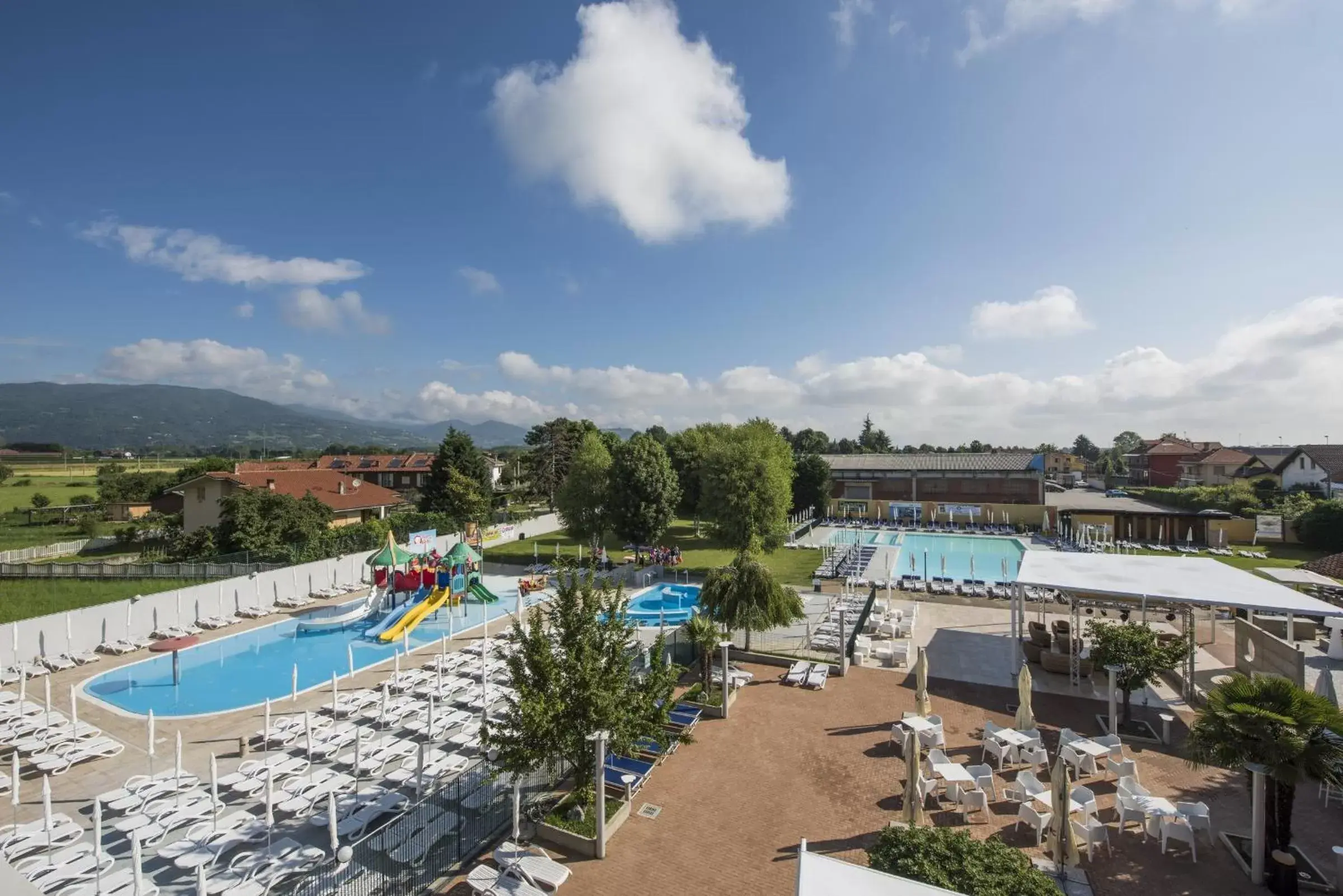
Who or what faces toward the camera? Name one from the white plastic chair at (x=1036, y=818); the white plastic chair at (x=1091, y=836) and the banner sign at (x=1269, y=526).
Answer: the banner sign

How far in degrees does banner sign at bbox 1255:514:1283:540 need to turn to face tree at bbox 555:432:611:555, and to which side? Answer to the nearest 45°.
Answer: approximately 45° to its right

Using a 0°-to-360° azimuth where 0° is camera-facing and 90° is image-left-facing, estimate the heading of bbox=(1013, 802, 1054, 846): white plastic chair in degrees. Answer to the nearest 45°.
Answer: approximately 225°

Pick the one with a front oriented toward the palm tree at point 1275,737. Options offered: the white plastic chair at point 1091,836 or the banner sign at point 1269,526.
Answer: the banner sign

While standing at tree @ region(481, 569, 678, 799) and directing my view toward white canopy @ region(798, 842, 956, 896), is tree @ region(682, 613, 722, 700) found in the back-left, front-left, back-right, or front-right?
back-left

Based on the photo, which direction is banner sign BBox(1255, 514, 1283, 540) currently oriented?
toward the camera

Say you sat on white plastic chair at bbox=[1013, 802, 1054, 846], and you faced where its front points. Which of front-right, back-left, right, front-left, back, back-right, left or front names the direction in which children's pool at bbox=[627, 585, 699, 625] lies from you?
left

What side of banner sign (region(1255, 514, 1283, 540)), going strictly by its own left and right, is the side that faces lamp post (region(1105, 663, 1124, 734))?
front

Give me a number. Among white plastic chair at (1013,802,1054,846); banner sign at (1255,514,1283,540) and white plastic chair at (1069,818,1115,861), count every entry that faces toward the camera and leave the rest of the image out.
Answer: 1

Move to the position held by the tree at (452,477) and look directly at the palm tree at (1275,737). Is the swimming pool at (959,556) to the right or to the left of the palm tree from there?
left

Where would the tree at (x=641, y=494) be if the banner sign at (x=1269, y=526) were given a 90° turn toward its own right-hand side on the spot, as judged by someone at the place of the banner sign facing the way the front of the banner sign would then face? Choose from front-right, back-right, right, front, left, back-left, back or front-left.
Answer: front-left

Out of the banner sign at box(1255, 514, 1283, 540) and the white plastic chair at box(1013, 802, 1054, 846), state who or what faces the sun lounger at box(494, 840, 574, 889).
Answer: the banner sign

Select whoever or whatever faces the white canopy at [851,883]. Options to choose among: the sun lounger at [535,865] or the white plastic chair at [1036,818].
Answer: the sun lounger

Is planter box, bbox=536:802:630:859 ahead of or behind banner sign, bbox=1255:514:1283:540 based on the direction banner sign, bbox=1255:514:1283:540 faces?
ahead
